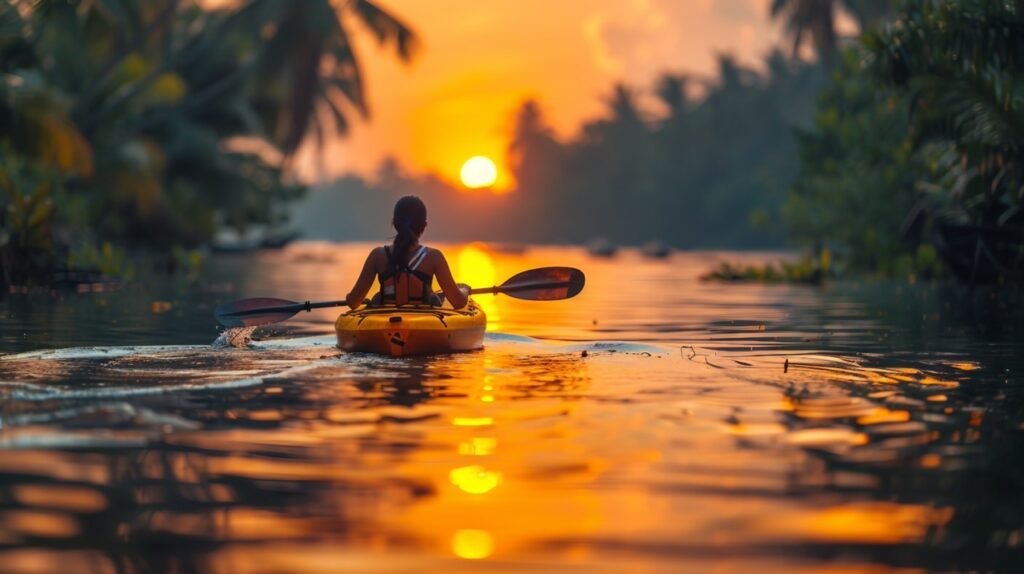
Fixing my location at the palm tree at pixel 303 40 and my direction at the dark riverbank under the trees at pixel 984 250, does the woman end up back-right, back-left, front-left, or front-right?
front-right

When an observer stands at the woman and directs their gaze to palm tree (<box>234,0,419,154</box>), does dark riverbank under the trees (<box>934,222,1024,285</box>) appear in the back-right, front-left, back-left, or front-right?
front-right

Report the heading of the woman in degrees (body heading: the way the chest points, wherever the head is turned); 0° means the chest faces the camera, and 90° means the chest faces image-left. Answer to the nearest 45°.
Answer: approximately 180°

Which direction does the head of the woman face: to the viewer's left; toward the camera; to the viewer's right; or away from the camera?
away from the camera

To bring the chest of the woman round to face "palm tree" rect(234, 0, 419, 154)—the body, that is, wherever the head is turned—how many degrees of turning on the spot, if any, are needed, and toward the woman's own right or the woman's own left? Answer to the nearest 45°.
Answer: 0° — they already face it

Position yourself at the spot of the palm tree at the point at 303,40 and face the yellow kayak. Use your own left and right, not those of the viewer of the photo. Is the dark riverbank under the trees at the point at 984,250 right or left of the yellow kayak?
left

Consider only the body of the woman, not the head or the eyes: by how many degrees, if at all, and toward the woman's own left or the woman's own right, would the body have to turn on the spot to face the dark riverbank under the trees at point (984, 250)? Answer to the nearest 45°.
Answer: approximately 45° to the woman's own right
